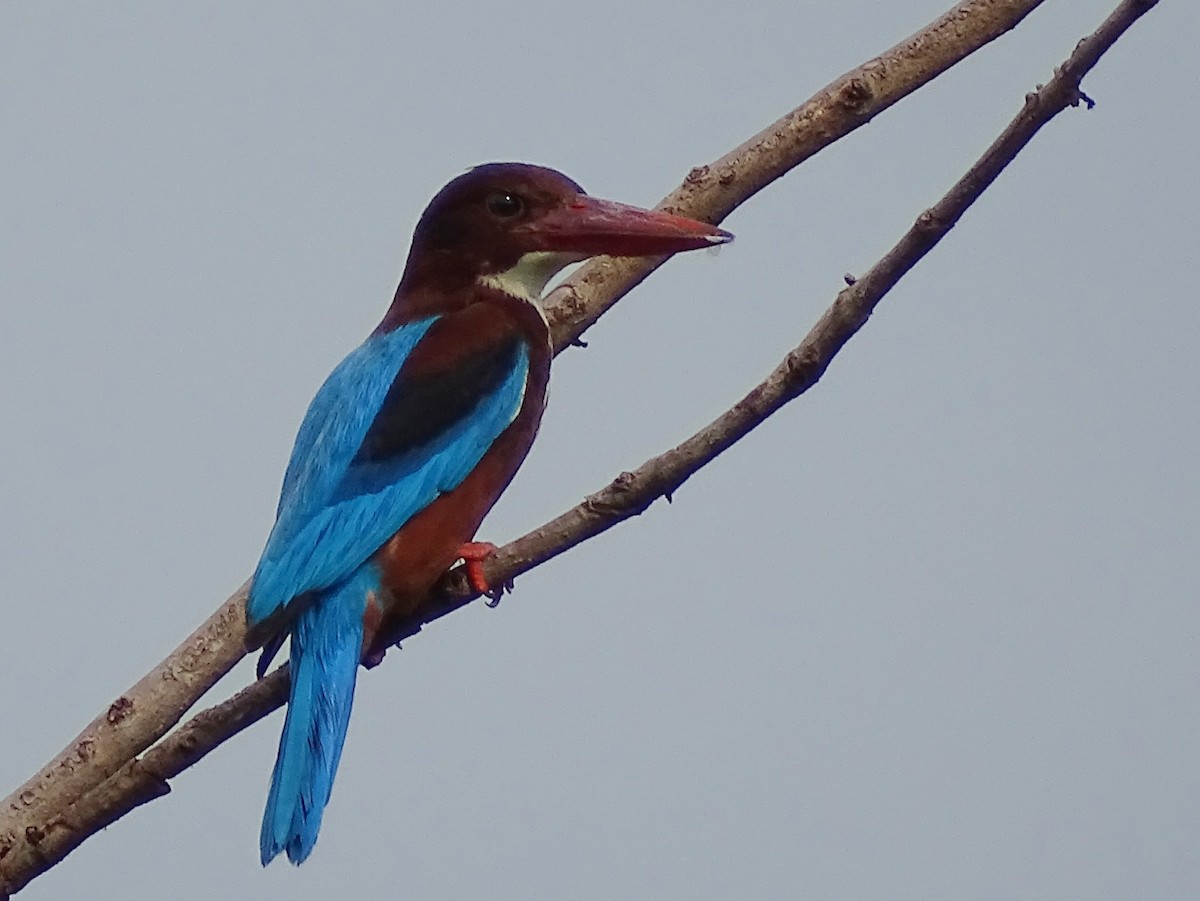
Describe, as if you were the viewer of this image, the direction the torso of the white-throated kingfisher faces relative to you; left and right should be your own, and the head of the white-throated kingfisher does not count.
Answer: facing to the right of the viewer
